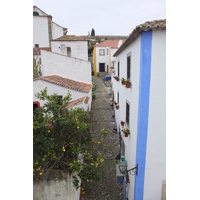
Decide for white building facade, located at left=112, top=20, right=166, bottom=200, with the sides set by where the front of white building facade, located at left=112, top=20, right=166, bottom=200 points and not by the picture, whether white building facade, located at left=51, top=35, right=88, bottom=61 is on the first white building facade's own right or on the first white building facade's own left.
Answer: on the first white building facade's own right

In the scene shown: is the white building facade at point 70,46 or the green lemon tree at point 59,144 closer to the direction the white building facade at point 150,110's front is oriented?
the green lemon tree

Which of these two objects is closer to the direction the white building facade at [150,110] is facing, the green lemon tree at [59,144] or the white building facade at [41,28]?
the green lemon tree

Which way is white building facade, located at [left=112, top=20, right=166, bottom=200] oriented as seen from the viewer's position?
to the viewer's left

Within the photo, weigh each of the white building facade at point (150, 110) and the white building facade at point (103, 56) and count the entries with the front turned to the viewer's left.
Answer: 1

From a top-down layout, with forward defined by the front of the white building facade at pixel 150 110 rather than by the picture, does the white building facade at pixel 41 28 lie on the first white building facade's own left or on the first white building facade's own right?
on the first white building facade's own right

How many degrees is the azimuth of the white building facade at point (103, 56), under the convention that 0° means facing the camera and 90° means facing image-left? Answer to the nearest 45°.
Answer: approximately 0°

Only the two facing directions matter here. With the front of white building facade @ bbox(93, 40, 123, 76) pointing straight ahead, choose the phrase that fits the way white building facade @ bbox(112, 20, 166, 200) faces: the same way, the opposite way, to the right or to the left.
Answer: to the right

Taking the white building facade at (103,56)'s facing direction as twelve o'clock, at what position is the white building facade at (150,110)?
the white building facade at (150,110) is roughly at 12 o'clock from the white building facade at (103,56).
